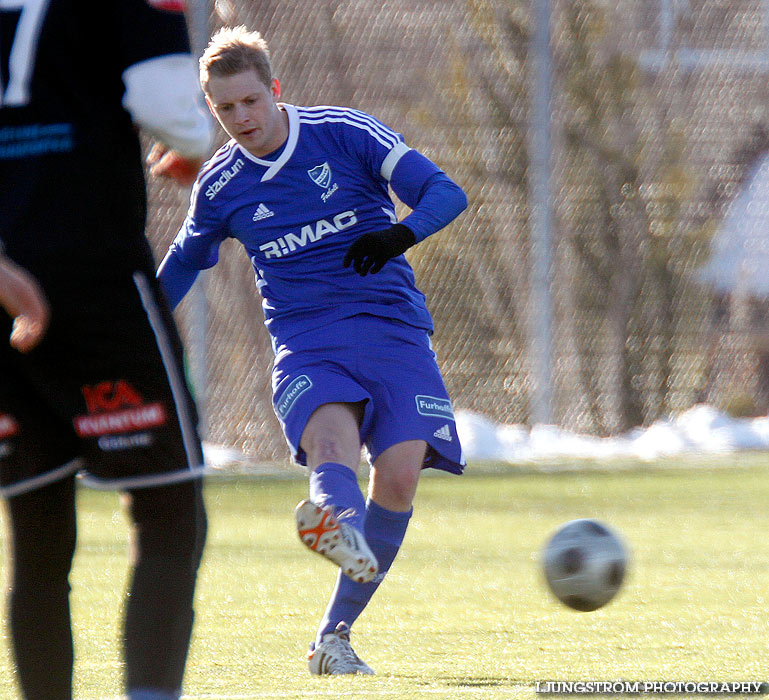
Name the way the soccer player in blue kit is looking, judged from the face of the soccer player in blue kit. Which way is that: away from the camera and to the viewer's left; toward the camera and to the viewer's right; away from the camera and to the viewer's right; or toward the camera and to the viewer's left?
toward the camera and to the viewer's left

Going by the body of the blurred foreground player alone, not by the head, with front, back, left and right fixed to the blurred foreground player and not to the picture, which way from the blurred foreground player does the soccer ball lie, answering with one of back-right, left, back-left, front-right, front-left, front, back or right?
front-right

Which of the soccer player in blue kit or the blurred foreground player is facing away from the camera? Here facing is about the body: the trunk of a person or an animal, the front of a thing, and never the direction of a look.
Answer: the blurred foreground player

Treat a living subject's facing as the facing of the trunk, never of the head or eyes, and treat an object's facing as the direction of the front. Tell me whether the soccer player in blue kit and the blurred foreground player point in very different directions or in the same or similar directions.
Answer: very different directions

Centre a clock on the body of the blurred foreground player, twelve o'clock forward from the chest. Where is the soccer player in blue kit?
The soccer player in blue kit is roughly at 1 o'clock from the blurred foreground player.

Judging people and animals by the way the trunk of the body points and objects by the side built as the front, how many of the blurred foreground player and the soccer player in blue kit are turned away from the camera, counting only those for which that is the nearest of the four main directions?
1

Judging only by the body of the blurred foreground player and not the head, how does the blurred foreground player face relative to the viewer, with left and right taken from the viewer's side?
facing away from the viewer

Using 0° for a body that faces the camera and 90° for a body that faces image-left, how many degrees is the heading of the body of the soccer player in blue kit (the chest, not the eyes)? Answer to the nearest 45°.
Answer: approximately 0°

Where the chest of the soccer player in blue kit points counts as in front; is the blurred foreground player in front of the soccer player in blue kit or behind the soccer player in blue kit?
in front
